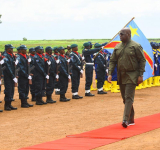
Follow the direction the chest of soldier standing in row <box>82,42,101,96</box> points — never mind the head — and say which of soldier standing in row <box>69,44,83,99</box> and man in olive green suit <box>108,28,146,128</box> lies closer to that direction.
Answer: the man in olive green suit

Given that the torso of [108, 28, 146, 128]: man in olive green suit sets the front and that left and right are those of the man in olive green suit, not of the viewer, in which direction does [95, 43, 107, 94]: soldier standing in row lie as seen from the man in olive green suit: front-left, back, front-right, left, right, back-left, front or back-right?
back-right

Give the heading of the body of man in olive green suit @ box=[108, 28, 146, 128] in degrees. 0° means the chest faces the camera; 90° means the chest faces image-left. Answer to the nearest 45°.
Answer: approximately 45°

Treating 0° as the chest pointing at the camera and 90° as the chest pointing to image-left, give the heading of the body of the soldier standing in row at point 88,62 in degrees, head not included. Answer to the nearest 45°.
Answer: approximately 270°

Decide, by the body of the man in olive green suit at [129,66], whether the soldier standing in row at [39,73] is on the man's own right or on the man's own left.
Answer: on the man's own right

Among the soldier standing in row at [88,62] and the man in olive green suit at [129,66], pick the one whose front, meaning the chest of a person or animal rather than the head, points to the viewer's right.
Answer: the soldier standing in row

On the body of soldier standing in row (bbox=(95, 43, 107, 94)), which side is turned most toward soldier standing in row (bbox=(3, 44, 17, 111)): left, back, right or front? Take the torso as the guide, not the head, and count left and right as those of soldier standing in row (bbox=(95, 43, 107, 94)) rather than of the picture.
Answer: right

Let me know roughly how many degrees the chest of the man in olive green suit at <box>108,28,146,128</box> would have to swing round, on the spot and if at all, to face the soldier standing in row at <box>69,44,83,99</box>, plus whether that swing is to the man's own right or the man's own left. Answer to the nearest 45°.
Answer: approximately 135° to the man's own right
